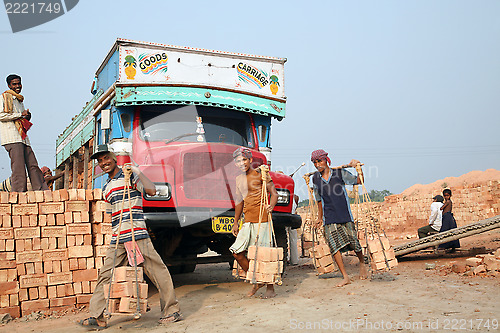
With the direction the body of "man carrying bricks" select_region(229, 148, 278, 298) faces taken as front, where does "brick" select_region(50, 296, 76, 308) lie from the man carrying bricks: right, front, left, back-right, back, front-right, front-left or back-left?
front-right

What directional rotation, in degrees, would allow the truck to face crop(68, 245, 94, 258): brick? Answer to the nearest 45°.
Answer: approximately 90° to its right

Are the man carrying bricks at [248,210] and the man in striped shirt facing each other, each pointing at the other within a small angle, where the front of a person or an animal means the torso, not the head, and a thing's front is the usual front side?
no

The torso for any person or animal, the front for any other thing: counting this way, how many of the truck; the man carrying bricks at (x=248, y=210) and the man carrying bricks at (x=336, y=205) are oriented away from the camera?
0

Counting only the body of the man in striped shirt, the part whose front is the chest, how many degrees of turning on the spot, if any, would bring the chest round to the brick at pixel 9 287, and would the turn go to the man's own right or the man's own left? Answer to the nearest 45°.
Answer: approximately 90° to the man's own right

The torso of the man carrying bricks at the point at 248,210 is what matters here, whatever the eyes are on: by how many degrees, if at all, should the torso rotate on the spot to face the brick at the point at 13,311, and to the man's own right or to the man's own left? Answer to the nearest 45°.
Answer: approximately 45° to the man's own right

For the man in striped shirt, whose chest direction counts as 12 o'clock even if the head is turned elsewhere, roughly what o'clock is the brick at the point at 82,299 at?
The brick is roughly at 4 o'clock from the man in striped shirt.

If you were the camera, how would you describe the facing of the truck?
facing the viewer and to the right of the viewer

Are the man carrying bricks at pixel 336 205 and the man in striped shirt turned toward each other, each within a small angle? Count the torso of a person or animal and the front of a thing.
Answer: no

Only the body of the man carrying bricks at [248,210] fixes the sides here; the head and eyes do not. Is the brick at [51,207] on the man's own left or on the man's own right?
on the man's own right

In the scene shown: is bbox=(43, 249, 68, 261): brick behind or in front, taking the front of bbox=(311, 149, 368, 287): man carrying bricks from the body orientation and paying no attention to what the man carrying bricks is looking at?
in front

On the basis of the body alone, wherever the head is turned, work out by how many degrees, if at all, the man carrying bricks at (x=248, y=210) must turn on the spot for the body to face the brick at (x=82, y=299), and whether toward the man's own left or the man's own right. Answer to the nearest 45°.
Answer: approximately 45° to the man's own right

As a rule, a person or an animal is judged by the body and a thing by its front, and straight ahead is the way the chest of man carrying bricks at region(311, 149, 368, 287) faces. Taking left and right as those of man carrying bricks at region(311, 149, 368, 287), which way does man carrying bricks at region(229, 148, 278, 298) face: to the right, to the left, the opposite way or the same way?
the same way

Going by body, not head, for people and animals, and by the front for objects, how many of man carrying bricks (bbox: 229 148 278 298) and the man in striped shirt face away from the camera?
0

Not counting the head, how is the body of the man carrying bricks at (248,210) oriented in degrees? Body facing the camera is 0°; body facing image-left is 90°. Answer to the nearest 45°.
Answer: approximately 45°

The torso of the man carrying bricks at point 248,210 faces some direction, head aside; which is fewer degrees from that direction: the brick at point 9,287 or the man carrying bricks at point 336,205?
the brick

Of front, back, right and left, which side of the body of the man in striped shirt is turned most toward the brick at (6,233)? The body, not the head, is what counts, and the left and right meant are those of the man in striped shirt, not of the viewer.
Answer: right

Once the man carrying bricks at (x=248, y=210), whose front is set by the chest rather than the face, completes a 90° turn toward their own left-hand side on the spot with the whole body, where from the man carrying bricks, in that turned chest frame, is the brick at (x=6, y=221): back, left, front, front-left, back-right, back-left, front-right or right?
back-right
